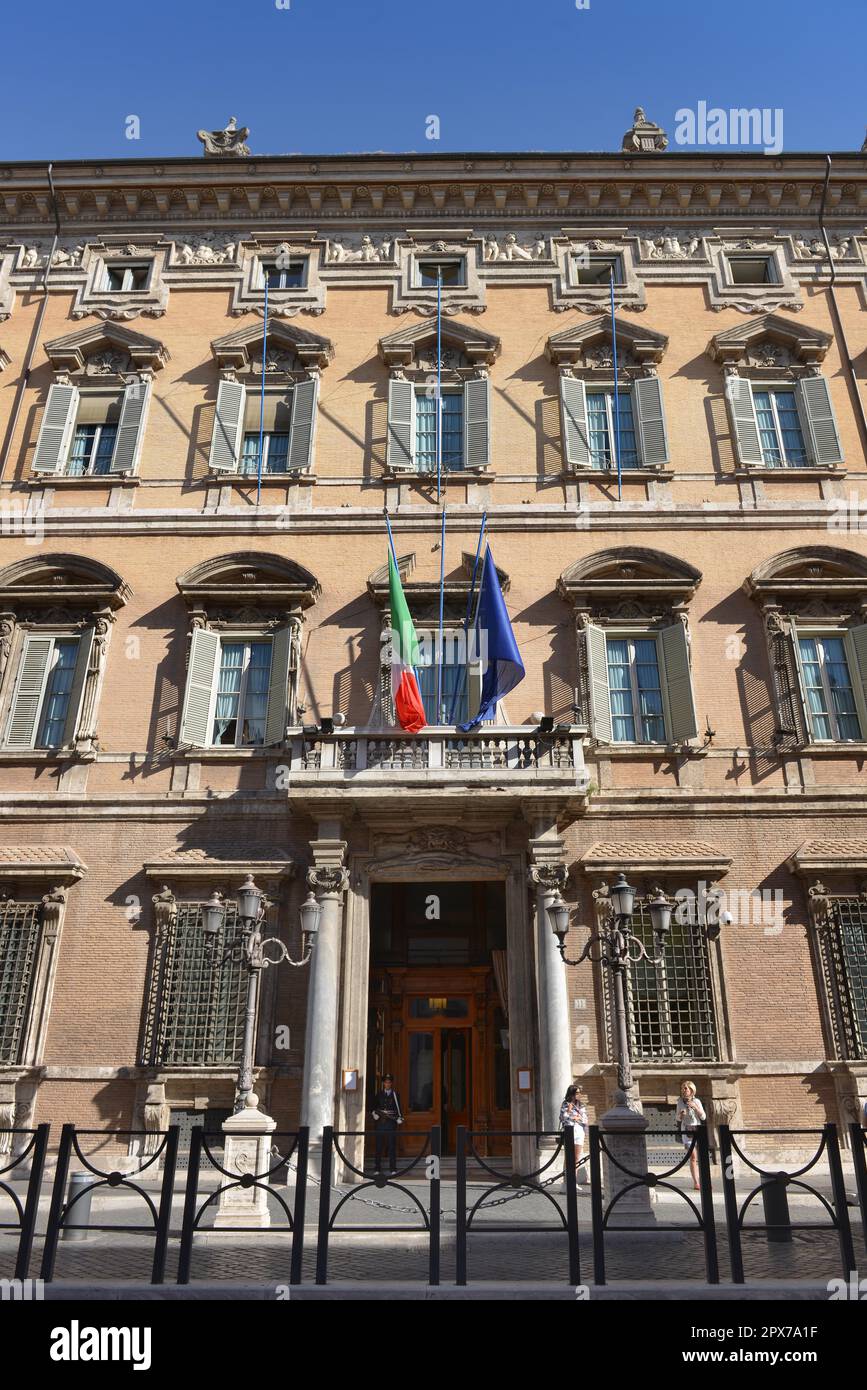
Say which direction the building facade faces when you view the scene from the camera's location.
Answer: facing the viewer
